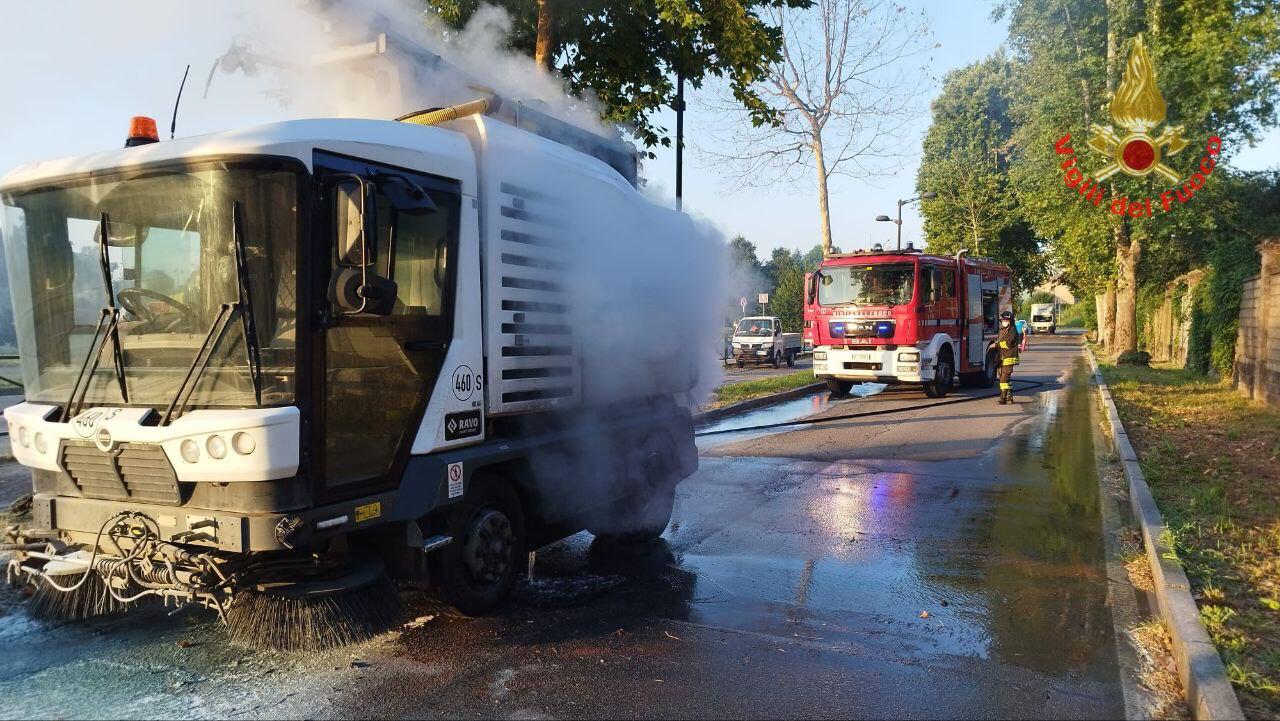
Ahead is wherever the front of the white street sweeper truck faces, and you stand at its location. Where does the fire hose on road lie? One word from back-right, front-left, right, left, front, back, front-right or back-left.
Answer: back

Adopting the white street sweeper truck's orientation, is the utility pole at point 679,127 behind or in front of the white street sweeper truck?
behind

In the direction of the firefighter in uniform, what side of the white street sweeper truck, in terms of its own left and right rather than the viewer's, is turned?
back

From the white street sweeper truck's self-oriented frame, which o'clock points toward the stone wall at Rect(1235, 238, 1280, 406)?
The stone wall is roughly at 7 o'clock from the white street sweeper truck.

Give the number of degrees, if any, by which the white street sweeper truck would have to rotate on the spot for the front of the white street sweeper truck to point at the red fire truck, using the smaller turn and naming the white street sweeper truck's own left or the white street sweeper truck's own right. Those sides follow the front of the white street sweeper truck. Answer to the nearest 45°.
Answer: approximately 180°

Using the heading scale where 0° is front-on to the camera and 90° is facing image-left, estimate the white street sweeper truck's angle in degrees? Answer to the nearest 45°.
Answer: approximately 45°
